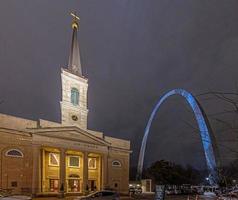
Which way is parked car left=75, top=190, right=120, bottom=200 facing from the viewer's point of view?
to the viewer's left
